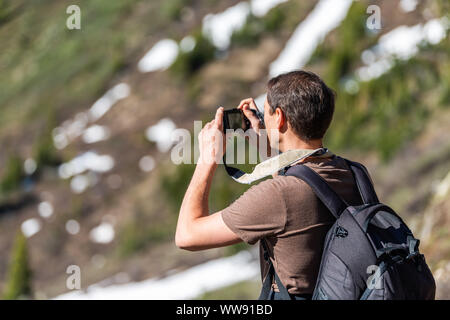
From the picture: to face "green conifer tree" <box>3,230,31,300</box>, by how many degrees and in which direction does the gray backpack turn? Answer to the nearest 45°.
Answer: approximately 180°

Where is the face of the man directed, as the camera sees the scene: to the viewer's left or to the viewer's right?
to the viewer's left

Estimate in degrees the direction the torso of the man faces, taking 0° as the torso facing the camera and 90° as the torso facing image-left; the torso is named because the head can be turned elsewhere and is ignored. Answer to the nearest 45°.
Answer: approximately 135°

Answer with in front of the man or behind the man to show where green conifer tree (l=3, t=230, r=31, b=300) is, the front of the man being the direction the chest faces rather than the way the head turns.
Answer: in front

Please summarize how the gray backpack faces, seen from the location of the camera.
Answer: facing the viewer and to the right of the viewer
